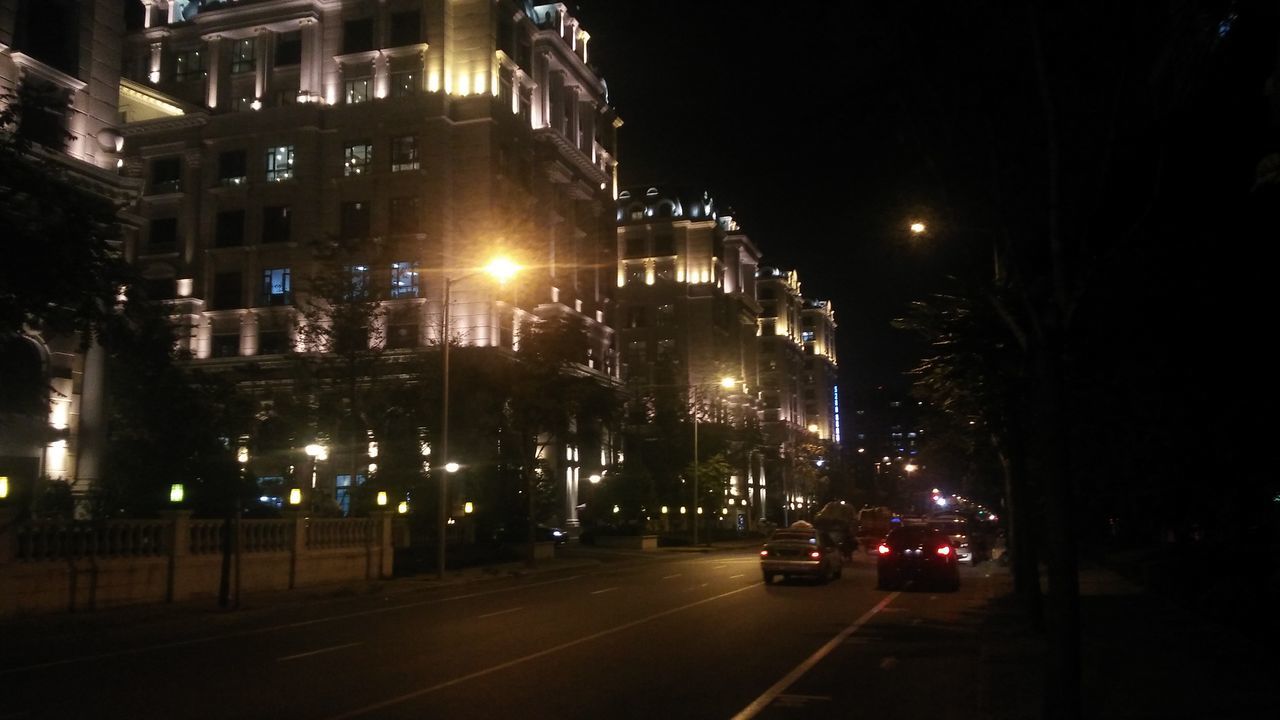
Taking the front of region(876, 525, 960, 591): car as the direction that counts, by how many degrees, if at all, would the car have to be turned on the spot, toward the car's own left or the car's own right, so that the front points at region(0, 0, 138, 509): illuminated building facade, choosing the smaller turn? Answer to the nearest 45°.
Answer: approximately 90° to the car's own left

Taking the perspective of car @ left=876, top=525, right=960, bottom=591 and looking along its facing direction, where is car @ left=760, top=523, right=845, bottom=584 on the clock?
car @ left=760, top=523, right=845, bottom=584 is roughly at 9 o'clock from car @ left=876, top=525, right=960, bottom=591.

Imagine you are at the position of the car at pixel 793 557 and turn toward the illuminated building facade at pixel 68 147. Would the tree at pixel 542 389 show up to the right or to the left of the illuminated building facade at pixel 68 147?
right

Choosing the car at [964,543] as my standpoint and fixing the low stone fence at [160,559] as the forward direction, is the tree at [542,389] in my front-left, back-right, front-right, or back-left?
front-right

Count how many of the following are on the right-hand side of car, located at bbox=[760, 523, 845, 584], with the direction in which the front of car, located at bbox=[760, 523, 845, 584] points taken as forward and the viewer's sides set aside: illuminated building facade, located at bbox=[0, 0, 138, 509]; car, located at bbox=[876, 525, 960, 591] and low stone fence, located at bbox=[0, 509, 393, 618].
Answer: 1

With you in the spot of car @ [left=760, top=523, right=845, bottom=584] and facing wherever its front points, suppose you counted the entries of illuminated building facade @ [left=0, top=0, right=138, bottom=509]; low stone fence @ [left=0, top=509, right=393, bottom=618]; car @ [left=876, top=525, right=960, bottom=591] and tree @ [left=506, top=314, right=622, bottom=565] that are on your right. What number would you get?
1

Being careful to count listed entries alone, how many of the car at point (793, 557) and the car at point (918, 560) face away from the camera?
2

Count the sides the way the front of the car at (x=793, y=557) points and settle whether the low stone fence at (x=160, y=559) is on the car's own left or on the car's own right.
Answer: on the car's own left

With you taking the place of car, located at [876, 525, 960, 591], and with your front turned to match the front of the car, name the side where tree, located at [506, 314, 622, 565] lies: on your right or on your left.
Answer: on your left

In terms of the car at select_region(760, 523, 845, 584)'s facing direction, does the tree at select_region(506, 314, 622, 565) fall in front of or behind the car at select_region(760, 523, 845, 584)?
in front

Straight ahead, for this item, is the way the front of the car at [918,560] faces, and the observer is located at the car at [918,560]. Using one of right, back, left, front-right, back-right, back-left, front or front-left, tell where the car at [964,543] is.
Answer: front

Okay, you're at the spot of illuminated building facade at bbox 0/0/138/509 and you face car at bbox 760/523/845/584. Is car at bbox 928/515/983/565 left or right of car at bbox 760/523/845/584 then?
left

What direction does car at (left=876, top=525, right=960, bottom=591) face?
away from the camera

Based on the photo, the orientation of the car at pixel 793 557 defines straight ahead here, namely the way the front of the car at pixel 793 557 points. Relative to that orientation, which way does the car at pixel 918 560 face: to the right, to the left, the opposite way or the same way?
the same way

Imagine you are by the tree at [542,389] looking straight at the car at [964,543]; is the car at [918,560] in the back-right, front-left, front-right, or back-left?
front-right

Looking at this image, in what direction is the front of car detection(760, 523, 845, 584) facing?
away from the camera
